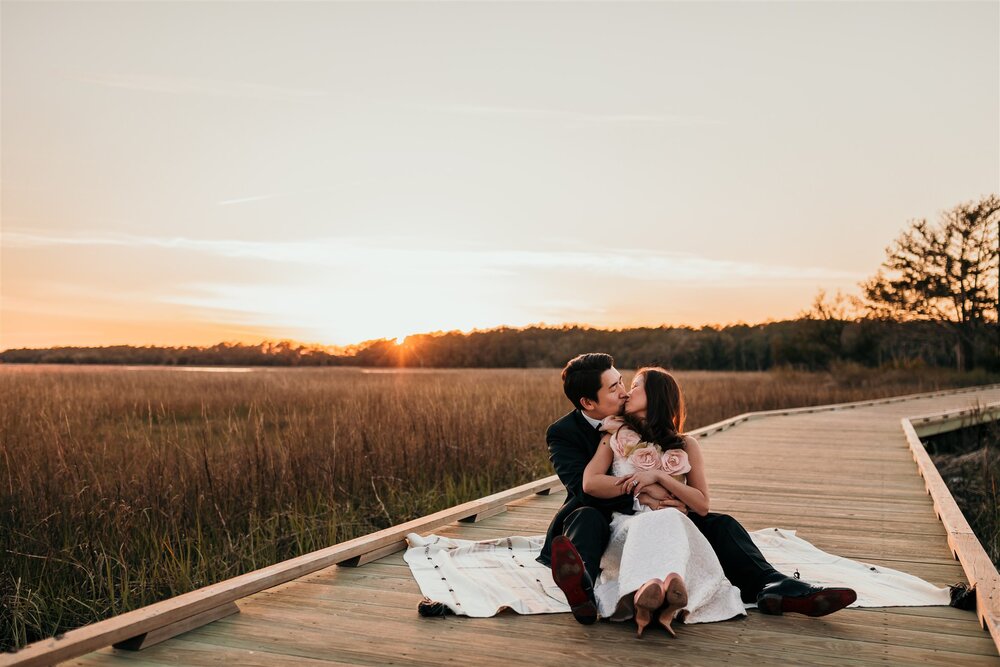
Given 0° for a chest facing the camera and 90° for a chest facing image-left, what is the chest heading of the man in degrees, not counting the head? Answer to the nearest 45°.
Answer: approximately 315°

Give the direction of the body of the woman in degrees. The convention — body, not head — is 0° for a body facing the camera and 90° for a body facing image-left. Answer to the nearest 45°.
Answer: approximately 0°
